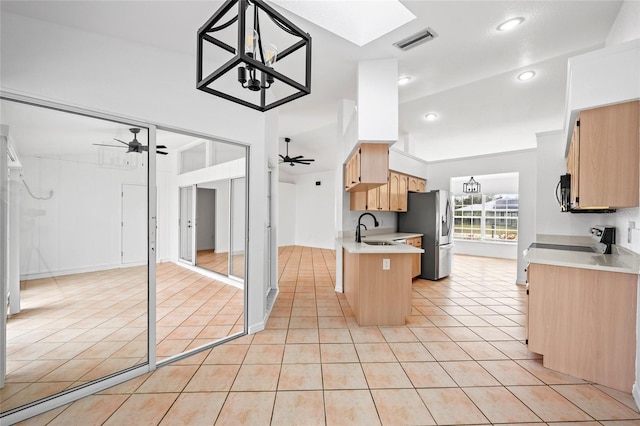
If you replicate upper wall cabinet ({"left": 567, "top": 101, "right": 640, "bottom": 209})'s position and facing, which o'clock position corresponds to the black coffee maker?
The black coffee maker is roughly at 3 o'clock from the upper wall cabinet.

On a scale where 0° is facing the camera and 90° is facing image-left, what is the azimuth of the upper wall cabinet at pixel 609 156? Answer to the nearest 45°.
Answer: approximately 90°

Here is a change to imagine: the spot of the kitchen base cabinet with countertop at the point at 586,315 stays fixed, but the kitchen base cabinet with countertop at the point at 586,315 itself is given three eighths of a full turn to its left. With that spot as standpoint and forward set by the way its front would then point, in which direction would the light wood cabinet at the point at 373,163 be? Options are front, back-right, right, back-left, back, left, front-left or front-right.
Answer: back-right

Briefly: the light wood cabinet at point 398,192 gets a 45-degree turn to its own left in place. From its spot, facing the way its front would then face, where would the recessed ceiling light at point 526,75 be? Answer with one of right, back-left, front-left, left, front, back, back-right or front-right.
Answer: front-right

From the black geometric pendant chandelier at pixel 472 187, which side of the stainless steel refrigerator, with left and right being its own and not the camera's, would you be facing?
left

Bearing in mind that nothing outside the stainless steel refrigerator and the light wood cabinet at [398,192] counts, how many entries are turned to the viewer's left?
0

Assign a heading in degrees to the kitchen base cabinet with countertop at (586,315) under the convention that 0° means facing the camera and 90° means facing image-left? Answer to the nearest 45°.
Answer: approximately 90°
